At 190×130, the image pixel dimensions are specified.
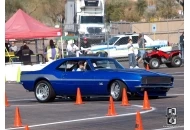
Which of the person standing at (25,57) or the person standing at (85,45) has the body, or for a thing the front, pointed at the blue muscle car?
the person standing at (85,45)

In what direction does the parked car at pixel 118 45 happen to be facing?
to the viewer's left

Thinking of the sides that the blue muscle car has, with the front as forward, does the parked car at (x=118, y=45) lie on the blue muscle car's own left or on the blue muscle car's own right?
on the blue muscle car's own left

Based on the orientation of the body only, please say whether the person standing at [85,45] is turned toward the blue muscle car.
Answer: yes

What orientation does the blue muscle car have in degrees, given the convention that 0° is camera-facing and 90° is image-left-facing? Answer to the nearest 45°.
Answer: approximately 315°

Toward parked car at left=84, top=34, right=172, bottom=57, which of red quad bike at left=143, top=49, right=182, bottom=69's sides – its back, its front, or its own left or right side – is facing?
right

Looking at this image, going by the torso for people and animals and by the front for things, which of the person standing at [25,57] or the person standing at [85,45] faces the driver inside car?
the person standing at [85,45]
